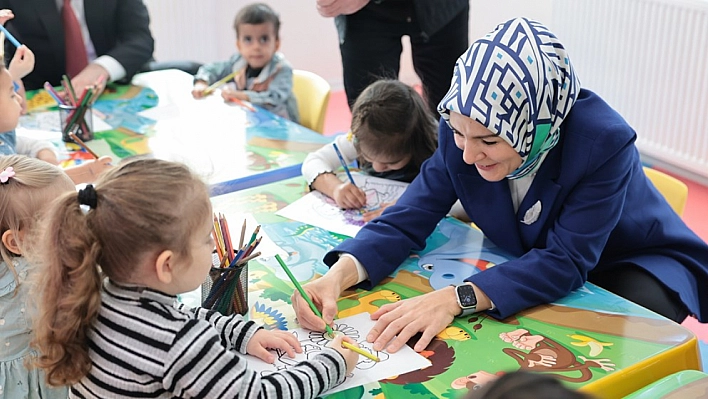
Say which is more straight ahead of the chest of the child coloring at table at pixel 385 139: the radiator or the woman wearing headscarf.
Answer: the woman wearing headscarf

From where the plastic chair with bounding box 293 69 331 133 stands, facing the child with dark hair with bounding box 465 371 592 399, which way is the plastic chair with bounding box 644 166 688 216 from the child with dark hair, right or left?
left

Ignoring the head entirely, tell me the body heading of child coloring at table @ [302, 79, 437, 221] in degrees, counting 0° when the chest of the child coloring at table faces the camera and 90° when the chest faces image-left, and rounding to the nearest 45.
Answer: approximately 45°

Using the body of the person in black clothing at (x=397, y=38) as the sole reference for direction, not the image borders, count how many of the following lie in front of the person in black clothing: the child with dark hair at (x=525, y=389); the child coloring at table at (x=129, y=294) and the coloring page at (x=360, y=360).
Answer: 3

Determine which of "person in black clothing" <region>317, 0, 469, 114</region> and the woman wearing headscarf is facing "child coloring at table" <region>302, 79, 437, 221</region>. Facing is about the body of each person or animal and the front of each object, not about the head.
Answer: the person in black clothing

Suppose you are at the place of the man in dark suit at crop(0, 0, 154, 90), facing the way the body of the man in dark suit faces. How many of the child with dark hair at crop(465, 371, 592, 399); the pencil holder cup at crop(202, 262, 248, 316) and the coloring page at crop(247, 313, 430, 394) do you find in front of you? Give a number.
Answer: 3

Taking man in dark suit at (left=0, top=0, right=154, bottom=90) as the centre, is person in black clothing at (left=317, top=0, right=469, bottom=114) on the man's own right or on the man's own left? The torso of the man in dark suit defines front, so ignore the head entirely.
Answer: on the man's own left

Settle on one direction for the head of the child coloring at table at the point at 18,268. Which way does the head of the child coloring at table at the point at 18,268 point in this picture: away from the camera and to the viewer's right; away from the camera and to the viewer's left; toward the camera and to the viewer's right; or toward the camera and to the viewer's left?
away from the camera and to the viewer's right

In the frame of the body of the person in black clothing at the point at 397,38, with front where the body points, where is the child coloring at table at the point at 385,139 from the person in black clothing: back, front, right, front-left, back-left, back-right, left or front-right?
front

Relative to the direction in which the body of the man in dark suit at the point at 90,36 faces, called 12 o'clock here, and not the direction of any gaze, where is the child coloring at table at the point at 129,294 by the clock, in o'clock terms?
The child coloring at table is roughly at 12 o'clock from the man in dark suit.

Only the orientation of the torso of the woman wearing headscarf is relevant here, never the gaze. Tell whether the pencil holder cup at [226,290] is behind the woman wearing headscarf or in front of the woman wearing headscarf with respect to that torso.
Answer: in front

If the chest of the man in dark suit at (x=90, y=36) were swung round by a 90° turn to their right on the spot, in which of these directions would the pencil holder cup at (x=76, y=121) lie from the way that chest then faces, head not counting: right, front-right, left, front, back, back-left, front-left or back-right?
left

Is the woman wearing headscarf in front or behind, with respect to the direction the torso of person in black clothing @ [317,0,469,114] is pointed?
in front

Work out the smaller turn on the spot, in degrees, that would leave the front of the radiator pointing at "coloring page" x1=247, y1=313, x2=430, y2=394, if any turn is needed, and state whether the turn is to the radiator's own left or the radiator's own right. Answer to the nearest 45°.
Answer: approximately 45° to the radiator's own left

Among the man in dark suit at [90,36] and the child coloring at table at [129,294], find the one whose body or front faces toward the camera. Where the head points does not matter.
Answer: the man in dark suit

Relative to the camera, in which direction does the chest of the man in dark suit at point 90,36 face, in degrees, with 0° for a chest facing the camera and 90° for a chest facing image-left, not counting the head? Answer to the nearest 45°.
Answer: approximately 0°

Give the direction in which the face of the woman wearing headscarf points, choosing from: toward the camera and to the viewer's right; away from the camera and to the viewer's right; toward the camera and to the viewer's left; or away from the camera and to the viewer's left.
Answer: toward the camera and to the viewer's left

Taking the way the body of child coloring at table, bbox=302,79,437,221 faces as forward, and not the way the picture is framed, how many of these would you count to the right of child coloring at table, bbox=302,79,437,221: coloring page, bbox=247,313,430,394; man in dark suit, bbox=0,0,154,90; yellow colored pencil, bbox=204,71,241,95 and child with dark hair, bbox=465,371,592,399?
2

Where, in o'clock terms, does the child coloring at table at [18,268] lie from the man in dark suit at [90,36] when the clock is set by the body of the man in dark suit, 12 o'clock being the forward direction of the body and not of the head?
The child coloring at table is roughly at 12 o'clock from the man in dark suit.

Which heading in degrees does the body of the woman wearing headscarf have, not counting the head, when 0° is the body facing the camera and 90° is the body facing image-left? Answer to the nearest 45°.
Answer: approximately 45°

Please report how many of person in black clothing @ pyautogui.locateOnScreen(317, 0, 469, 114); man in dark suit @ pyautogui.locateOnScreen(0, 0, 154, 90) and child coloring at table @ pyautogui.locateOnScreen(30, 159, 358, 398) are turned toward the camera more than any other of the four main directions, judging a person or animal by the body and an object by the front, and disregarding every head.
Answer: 2

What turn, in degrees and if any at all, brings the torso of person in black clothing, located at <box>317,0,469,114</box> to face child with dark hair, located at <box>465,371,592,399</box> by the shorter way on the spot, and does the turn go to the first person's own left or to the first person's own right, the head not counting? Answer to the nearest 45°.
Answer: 0° — they already face them

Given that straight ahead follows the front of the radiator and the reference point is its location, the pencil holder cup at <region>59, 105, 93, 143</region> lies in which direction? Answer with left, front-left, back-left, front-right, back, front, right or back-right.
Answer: front

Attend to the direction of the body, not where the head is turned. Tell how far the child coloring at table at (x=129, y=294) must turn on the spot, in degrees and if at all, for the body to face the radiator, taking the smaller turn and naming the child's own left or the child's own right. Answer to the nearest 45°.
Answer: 0° — they already face it
